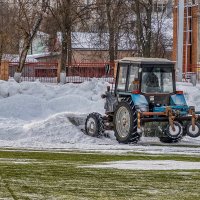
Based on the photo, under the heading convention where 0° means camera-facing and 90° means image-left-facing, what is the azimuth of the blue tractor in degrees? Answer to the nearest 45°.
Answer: approximately 135°
